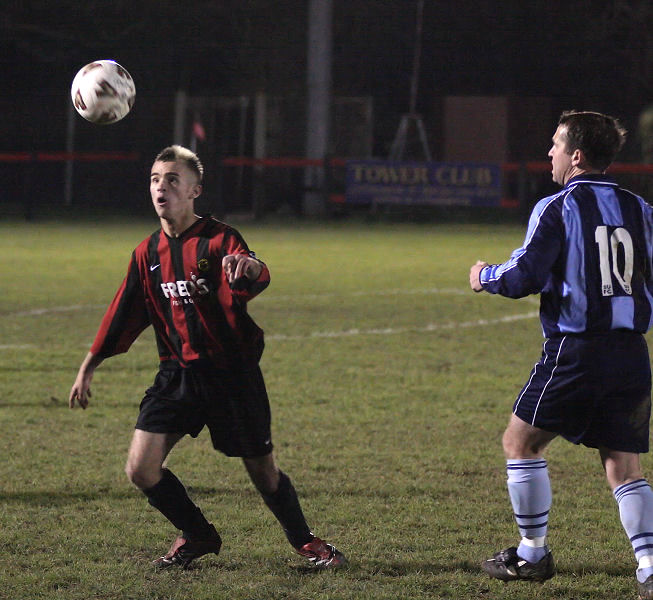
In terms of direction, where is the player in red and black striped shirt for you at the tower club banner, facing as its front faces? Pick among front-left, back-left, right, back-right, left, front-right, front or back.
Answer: front

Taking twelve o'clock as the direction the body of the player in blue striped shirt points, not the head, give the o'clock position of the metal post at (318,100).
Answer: The metal post is roughly at 1 o'clock from the player in blue striped shirt.

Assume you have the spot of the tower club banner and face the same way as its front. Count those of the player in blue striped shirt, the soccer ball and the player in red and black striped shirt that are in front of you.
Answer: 3

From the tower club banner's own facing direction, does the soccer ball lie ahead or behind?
ahead

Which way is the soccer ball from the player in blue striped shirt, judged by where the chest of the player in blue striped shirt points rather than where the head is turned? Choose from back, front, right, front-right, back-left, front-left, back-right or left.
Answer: front

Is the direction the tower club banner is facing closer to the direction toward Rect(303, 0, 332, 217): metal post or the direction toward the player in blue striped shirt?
the player in blue striped shirt

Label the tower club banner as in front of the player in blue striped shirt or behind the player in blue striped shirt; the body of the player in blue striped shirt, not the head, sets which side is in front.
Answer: in front

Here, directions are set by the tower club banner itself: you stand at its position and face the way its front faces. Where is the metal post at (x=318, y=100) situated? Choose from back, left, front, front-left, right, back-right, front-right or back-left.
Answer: back-right

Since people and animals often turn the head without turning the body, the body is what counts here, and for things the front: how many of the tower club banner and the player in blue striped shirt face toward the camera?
1

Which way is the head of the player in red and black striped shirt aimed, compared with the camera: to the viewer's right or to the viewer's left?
to the viewer's left

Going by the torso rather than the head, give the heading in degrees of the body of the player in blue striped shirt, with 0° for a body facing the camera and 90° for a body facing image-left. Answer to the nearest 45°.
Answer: approximately 135°

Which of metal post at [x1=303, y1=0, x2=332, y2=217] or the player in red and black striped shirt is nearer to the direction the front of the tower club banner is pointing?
the player in red and black striped shirt

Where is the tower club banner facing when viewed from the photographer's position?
facing the viewer

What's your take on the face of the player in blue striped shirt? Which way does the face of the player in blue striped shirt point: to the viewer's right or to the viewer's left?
to the viewer's left
